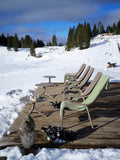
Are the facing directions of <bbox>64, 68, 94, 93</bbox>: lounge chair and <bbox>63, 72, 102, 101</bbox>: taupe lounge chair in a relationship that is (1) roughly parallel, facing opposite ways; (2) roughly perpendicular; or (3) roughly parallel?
roughly parallel

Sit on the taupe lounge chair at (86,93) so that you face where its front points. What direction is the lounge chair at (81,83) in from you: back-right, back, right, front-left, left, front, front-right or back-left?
right

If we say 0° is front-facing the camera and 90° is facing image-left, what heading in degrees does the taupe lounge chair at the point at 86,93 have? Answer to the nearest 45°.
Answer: approximately 90°

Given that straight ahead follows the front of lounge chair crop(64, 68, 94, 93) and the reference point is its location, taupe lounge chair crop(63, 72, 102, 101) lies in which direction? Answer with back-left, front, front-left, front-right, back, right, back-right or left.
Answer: left

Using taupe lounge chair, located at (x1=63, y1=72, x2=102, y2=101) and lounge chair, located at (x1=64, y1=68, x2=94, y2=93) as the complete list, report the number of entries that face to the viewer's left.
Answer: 2

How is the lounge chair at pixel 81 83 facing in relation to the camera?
to the viewer's left
